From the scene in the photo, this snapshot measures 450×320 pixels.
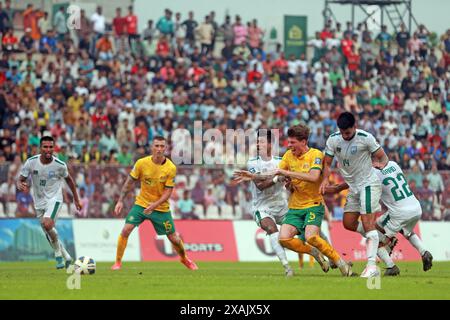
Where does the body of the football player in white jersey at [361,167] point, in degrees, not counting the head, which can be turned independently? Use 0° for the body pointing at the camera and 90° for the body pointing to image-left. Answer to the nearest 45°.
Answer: approximately 45°

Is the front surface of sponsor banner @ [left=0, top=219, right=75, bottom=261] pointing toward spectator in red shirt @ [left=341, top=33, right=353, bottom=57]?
no

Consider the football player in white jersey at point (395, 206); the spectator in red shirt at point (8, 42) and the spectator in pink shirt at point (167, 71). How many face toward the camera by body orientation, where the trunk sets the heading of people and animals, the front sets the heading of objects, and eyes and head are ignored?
2

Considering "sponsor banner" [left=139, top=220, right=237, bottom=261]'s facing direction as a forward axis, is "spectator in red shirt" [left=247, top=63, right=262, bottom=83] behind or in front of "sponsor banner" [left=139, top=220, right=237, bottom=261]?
behind

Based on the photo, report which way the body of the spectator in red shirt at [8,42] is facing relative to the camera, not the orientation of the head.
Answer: toward the camera

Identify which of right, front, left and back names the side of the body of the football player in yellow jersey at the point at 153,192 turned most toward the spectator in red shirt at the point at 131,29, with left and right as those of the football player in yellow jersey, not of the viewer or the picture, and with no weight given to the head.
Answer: back

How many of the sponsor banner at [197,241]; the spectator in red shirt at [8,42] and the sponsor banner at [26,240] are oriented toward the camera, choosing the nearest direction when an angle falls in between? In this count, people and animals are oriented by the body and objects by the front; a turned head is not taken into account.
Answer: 3

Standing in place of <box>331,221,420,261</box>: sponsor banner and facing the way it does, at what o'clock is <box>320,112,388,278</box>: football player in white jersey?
The football player in white jersey is roughly at 12 o'clock from the sponsor banner.

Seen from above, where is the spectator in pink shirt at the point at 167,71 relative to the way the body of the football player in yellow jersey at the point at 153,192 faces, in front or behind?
behind

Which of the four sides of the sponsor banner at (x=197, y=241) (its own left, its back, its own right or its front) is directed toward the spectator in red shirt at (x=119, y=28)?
back

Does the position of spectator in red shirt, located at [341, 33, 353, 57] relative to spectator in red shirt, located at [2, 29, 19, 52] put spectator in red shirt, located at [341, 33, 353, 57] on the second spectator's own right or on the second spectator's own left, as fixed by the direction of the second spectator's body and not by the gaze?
on the second spectator's own left

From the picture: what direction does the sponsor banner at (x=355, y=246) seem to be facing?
toward the camera

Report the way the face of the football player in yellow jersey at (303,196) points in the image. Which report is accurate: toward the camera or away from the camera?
toward the camera

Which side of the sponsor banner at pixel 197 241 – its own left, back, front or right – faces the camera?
front

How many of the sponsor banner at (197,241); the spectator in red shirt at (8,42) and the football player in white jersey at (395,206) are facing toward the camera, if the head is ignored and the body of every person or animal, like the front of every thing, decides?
2

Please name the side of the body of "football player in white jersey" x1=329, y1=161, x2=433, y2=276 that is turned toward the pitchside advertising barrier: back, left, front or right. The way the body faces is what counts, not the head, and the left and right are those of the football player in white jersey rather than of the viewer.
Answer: front

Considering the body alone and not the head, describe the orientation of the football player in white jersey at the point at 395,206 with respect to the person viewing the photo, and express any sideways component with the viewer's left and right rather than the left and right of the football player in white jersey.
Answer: facing away from the viewer and to the left of the viewer

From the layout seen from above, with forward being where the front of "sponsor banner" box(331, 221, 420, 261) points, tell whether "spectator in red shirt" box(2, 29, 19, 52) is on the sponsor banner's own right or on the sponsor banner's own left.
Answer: on the sponsor banner's own right

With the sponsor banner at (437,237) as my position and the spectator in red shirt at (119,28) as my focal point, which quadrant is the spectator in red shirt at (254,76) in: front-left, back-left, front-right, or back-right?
front-right
